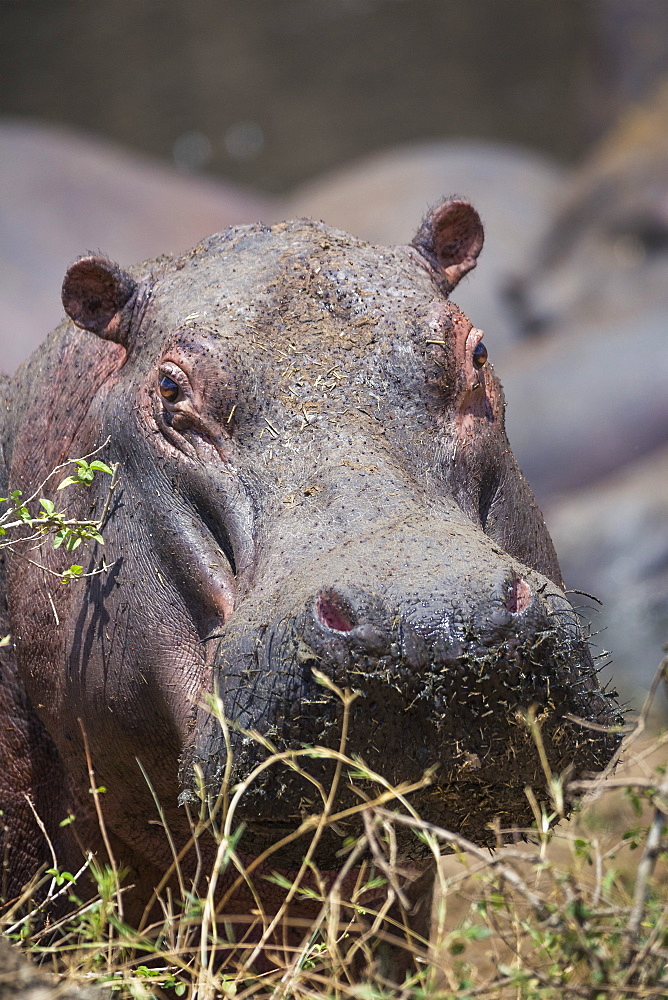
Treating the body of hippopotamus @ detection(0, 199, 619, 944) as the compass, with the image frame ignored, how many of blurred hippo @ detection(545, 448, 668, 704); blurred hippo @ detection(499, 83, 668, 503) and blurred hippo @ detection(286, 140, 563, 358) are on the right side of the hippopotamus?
0

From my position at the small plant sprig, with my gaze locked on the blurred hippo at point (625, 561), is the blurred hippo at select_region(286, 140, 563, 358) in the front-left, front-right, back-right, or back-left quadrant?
front-left

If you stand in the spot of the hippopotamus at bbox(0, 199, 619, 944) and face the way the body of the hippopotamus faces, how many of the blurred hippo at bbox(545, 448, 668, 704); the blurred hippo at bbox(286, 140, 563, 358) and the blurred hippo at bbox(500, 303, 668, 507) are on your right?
0

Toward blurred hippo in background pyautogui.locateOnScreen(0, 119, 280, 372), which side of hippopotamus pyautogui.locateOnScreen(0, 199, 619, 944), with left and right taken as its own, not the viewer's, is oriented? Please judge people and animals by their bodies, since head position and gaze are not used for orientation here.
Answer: back

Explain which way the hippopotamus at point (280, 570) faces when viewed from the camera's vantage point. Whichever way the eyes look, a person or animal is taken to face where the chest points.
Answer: facing the viewer and to the right of the viewer

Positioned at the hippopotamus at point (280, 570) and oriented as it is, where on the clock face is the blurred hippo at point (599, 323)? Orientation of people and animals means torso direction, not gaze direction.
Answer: The blurred hippo is roughly at 8 o'clock from the hippopotamus.

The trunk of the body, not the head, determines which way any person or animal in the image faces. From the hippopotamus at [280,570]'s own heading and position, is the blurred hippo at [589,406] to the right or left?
on its left

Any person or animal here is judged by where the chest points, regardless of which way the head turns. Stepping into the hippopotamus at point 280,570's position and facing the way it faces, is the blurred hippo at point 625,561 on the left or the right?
on its left
